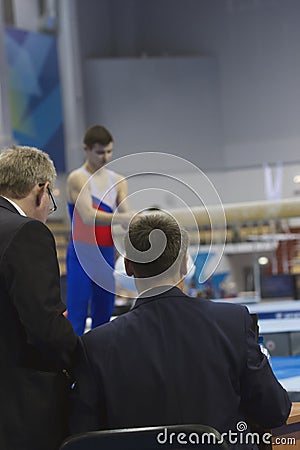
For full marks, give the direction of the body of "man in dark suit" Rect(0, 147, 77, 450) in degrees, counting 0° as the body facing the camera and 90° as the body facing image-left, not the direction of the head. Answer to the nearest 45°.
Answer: approximately 225°

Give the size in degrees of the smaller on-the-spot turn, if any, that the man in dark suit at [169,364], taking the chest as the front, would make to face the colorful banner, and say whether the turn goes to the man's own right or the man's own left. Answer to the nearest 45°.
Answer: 0° — they already face it

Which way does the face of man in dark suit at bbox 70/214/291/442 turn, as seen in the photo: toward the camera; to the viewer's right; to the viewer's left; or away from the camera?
away from the camera

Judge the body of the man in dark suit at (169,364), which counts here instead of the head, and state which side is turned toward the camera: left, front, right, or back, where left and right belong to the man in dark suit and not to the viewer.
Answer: back

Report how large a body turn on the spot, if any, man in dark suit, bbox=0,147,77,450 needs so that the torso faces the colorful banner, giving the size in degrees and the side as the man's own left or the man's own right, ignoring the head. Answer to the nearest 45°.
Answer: approximately 45° to the man's own left

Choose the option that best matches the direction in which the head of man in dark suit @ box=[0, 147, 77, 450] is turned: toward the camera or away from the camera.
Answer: away from the camera
